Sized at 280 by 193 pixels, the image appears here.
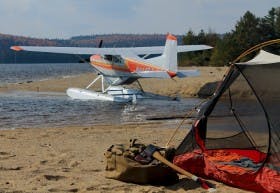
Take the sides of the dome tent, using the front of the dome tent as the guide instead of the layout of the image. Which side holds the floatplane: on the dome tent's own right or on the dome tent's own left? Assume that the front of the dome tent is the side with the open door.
on the dome tent's own right

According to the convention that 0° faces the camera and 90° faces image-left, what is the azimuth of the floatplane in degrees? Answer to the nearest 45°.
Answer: approximately 135°

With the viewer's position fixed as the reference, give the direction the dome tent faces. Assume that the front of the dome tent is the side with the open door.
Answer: facing the viewer and to the left of the viewer

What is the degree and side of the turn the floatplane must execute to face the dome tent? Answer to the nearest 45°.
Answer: approximately 135° to its left

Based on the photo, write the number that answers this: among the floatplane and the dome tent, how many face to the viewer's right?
0

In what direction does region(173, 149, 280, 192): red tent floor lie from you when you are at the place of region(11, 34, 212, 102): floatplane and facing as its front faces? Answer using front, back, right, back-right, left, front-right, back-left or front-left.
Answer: back-left
